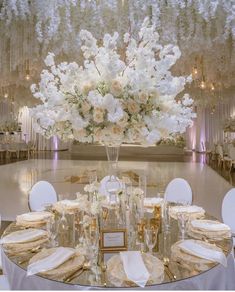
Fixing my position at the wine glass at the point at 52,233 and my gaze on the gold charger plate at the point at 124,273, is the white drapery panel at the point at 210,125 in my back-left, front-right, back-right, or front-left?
back-left

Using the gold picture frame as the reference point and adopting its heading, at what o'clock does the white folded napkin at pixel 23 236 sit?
The white folded napkin is roughly at 4 o'clock from the gold picture frame.

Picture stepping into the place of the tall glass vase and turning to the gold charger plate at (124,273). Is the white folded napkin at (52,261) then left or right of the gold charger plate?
right

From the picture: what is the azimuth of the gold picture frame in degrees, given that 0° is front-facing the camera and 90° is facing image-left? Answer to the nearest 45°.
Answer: approximately 0°

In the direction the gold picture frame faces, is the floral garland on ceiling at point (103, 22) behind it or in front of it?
behind

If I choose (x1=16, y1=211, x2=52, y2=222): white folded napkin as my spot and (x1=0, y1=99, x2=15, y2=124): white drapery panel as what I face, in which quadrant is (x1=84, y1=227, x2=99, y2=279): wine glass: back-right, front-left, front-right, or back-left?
back-right

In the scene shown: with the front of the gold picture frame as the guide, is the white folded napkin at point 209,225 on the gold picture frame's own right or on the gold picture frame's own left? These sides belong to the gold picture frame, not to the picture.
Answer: on the gold picture frame's own left

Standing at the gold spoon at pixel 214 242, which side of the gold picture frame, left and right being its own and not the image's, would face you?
left
